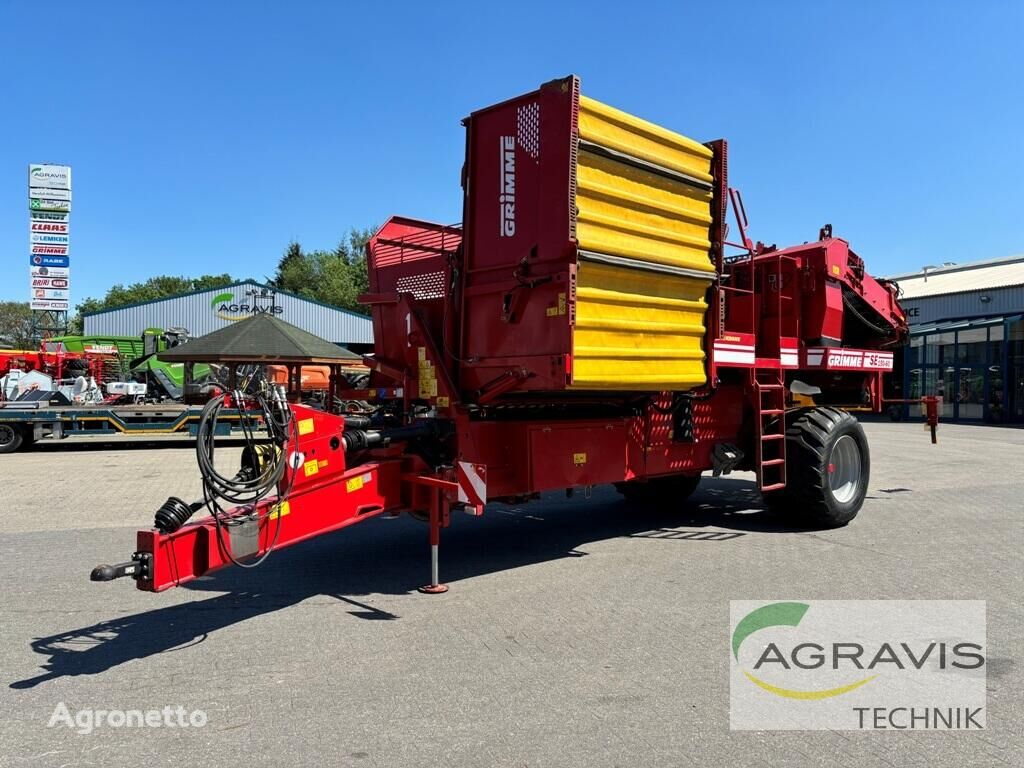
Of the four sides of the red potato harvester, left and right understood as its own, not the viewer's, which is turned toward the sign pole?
right

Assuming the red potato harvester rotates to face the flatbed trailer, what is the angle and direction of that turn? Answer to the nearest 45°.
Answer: approximately 90° to its right

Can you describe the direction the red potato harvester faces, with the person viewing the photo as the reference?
facing the viewer and to the left of the viewer
